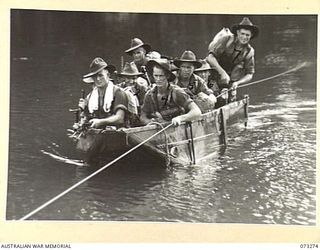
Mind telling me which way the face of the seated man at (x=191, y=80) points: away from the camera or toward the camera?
toward the camera

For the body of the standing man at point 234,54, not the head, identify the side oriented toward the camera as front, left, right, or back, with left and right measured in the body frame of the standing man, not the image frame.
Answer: front
